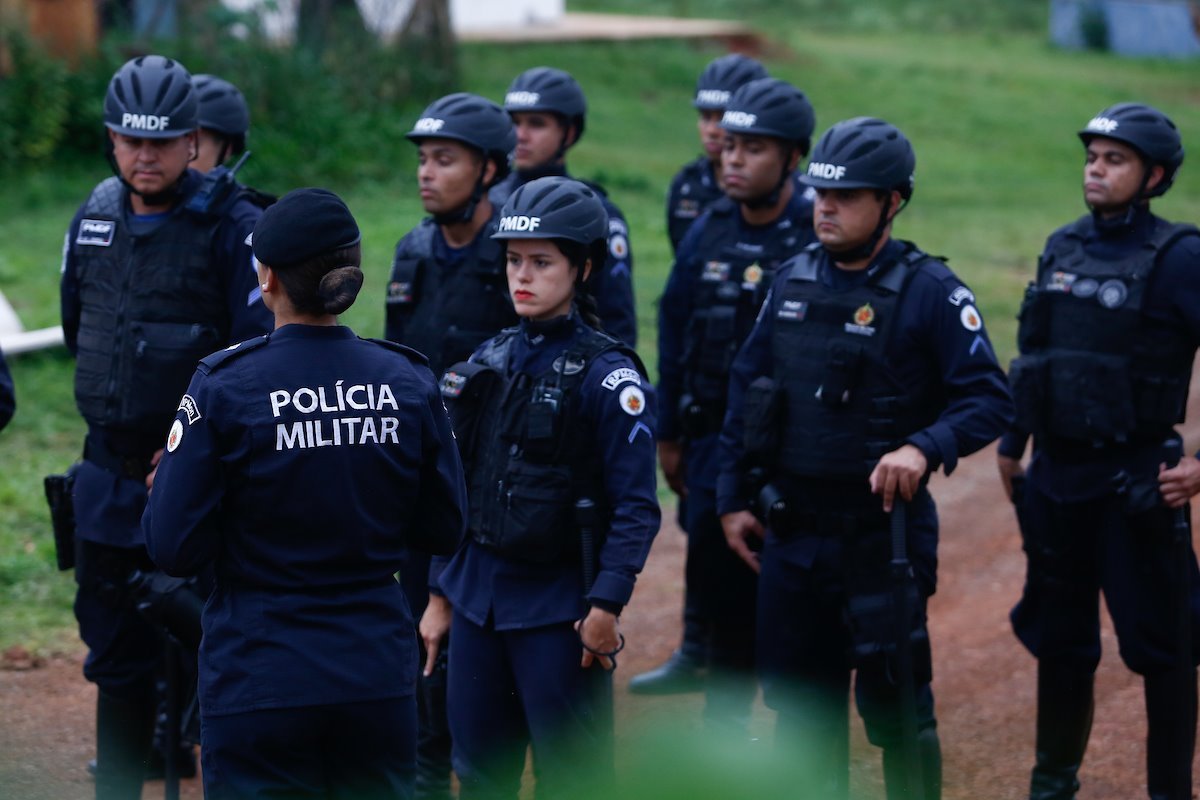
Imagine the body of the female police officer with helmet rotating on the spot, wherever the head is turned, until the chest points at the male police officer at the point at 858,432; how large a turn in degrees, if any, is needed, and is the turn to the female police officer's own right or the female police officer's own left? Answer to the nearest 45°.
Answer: approximately 135° to the female police officer's own left

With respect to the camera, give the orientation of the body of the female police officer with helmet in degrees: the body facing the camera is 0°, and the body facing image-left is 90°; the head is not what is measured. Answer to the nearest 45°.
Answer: approximately 45°

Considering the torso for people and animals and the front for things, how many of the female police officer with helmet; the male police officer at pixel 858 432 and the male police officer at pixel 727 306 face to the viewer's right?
0

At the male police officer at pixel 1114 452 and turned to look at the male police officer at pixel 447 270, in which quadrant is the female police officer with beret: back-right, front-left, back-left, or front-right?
front-left

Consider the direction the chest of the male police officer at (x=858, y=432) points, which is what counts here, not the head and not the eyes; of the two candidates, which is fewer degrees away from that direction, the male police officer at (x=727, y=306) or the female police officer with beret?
the female police officer with beret

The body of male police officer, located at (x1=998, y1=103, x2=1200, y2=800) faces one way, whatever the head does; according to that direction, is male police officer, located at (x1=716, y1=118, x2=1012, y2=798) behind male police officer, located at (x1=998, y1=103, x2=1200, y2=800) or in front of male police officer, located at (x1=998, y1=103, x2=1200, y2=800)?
in front

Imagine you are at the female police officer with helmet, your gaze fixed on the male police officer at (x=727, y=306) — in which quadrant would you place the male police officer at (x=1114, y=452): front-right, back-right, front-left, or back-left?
front-right

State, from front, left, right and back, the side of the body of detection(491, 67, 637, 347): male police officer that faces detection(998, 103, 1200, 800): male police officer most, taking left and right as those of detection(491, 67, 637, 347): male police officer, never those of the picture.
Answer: left

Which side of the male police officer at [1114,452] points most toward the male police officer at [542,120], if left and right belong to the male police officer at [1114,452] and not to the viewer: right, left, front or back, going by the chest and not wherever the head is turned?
right

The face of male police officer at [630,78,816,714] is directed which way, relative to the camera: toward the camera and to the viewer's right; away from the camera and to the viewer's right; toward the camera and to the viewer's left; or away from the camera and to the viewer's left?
toward the camera and to the viewer's left

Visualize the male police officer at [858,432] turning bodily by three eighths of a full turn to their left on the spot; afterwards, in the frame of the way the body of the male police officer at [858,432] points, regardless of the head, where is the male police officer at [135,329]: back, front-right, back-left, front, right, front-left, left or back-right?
back

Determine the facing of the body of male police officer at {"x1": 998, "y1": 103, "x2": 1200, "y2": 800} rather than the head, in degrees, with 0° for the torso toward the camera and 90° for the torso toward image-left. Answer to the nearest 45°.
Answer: approximately 45°

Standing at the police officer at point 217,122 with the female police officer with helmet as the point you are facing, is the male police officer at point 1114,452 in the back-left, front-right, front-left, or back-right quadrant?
front-left

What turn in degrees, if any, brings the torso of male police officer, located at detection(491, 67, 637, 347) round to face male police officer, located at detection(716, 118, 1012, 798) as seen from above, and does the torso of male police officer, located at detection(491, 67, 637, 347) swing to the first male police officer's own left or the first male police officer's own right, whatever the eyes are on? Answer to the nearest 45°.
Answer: approximately 90° to the first male police officer's own left

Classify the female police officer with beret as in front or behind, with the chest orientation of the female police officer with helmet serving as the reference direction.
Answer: in front
